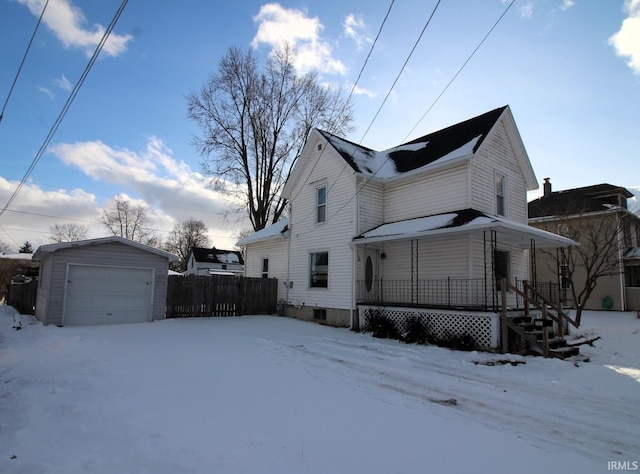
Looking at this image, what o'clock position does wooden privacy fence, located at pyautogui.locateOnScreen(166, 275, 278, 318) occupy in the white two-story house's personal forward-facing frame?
The wooden privacy fence is roughly at 5 o'clock from the white two-story house.

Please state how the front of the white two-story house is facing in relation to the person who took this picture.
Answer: facing the viewer and to the right of the viewer

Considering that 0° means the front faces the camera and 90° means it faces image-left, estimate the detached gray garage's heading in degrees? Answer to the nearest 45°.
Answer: approximately 0°

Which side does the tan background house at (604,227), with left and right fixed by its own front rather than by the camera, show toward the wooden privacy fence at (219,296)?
right

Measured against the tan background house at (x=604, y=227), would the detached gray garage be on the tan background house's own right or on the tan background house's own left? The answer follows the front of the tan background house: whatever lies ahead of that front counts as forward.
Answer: on the tan background house's own right

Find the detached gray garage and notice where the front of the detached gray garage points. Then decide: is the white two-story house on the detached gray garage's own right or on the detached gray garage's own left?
on the detached gray garage's own left

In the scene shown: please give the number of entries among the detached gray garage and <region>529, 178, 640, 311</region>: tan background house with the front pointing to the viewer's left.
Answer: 0

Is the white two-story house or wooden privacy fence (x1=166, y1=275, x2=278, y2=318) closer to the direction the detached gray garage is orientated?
the white two-story house

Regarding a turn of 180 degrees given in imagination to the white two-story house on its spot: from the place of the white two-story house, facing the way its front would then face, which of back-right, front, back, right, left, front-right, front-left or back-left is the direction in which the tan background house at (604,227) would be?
right

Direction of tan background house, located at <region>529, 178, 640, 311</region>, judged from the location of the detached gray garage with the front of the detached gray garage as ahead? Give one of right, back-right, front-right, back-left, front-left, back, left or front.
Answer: left
